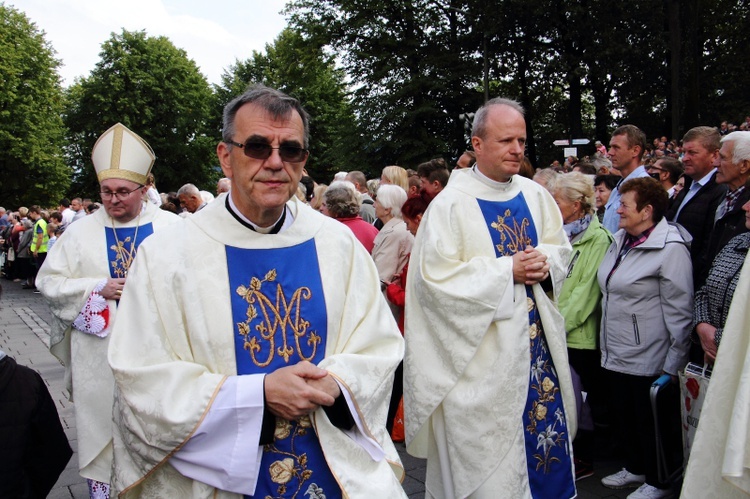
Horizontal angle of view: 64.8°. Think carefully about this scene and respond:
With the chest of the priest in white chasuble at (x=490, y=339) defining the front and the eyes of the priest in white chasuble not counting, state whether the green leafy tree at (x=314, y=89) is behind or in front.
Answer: behind

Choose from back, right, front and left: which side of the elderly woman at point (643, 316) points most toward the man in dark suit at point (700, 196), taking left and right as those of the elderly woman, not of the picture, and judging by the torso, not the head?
back

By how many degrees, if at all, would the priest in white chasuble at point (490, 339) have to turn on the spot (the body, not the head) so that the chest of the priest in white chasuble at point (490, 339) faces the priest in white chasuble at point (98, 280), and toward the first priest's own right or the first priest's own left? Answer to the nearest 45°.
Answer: approximately 135° to the first priest's own right

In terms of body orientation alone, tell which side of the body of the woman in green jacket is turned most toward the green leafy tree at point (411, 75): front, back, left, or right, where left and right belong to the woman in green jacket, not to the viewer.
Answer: right

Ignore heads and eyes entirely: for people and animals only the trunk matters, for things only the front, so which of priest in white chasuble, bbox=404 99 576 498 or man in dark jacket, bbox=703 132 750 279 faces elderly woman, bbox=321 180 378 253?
the man in dark jacket
